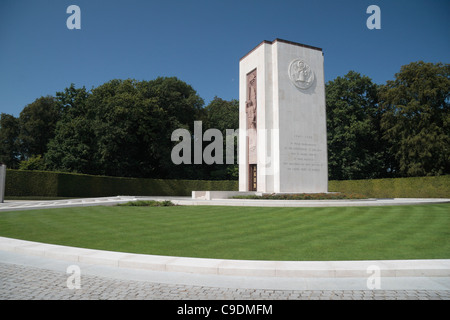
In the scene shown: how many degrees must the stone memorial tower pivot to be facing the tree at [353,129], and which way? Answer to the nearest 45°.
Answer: approximately 180°

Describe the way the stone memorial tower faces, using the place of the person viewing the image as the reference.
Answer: facing the viewer and to the left of the viewer

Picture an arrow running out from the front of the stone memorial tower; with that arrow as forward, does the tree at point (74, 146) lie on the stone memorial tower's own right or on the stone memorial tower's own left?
on the stone memorial tower's own right

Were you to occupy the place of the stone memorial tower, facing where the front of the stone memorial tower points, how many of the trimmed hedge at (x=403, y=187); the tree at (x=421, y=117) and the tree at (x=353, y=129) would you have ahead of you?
0

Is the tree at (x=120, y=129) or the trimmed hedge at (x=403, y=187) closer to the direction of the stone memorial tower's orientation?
the tree

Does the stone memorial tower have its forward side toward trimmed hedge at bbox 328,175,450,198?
no

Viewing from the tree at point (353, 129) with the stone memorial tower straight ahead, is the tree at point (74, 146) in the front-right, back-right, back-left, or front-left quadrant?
front-right

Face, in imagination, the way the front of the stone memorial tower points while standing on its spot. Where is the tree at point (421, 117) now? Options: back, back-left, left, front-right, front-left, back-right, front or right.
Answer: back
